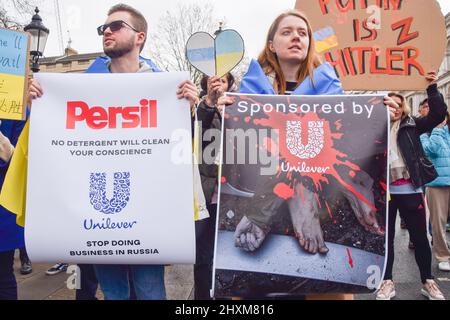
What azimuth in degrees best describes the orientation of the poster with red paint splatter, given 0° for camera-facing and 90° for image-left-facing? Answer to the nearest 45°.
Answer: approximately 0°

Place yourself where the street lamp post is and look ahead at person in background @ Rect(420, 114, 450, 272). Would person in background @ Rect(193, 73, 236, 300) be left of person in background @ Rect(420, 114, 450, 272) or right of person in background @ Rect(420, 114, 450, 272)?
right

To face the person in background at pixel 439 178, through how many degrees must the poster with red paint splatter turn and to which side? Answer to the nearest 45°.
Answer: approximately 135° to its left

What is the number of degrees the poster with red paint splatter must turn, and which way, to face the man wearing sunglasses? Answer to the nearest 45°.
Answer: approximately 90° to its right

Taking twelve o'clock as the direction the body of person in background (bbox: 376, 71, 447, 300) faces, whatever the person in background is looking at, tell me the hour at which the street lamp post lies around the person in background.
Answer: The street lamp post is roughly at 3 o'clock from the person in background.

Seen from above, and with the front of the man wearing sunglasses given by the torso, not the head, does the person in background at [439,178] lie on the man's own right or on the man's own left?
on the man's own left

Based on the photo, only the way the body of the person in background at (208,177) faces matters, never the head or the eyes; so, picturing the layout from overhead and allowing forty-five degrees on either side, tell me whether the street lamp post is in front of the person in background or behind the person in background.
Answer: behind

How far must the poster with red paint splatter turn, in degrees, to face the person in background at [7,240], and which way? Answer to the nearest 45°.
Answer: approximately 90° to its right

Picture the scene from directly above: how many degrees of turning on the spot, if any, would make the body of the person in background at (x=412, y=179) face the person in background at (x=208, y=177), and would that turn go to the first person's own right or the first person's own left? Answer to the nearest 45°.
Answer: approximately 45° to the first person's own right
